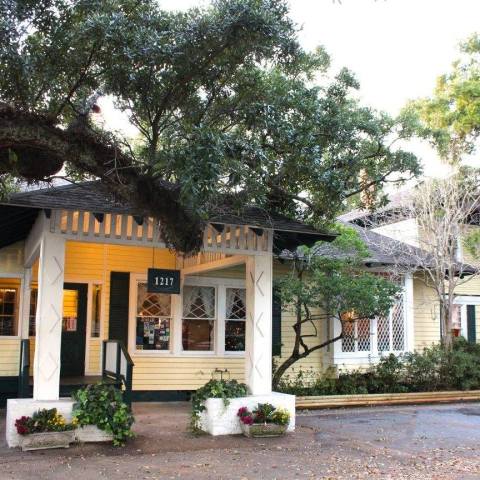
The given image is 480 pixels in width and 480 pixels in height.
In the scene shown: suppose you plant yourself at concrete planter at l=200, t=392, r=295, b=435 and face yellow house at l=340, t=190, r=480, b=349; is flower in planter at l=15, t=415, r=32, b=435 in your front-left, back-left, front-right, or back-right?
back-left

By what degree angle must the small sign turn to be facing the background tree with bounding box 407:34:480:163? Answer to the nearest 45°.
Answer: approximately 135° to its left

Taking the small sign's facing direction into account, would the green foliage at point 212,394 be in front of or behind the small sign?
in front

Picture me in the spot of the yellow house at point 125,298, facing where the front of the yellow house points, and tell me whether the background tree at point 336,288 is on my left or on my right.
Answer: on my left

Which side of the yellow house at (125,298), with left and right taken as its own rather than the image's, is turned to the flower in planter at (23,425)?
front

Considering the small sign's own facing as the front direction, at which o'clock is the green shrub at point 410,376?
The green shrub is roughly at 8 o'clock from the small sign.

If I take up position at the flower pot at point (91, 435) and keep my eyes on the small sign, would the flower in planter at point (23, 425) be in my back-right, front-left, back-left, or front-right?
back-left

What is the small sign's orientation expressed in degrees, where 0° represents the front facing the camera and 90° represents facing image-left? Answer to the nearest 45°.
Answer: approximately 0°

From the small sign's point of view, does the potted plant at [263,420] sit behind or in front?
in front

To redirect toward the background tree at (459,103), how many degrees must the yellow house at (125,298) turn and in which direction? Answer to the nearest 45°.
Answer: approximately 135° to its left

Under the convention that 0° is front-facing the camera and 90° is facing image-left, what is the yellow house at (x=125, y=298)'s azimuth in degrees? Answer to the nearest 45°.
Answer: approximately 0°
